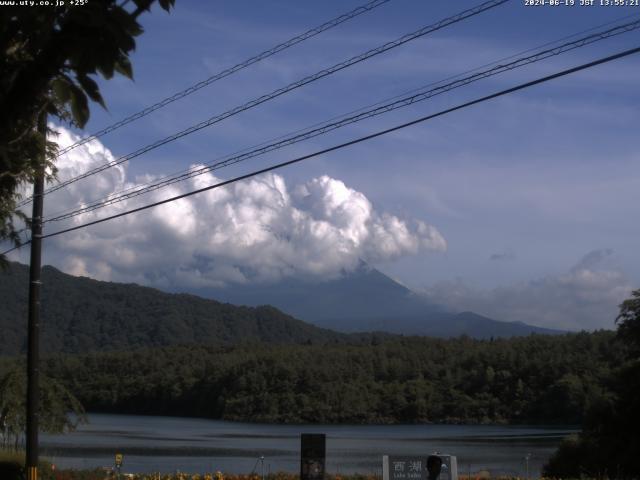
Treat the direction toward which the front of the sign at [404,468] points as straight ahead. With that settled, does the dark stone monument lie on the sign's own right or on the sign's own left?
on the sign's own right

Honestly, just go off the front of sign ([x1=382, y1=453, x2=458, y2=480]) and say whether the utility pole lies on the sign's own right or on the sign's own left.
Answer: on the sign's own right

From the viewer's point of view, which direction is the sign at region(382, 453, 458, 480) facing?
toward the camera
